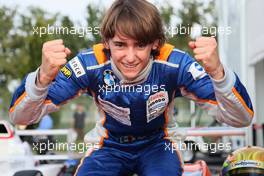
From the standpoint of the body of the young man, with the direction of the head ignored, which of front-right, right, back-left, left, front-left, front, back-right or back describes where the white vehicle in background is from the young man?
back-right

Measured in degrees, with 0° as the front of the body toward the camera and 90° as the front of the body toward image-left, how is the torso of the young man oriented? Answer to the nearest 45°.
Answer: approximately 0°
